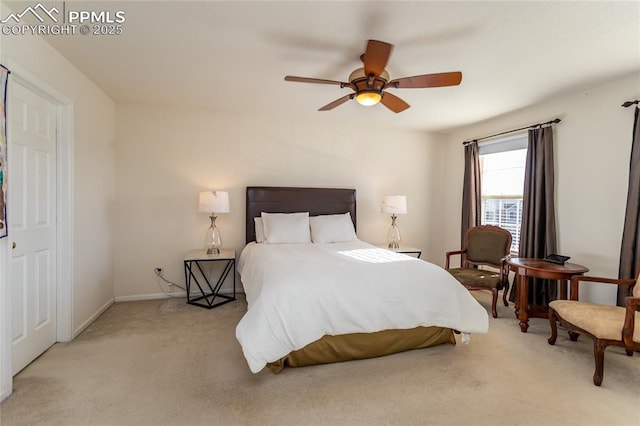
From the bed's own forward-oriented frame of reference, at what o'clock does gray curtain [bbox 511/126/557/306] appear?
The gray curtain is roughly at 8 o'clock from the bed.

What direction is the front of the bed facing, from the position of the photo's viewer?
facing the viewer

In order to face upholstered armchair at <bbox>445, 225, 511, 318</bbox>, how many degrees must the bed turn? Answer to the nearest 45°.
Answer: approximately 135° to its left

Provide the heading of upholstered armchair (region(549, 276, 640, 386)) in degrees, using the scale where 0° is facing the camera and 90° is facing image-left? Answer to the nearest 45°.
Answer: approximately 45°

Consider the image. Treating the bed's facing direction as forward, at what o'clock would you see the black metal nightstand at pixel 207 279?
The black metal nightstand is roughly at 4 o'clock from the bed.

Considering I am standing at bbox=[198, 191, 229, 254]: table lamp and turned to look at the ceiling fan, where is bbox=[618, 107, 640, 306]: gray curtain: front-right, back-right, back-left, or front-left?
front-left

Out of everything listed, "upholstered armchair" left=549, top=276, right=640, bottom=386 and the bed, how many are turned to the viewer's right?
0

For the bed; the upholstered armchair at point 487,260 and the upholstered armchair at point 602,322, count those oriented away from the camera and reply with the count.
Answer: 0

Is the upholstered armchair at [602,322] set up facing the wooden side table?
no

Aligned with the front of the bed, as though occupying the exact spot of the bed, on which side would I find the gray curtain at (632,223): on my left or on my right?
on my left

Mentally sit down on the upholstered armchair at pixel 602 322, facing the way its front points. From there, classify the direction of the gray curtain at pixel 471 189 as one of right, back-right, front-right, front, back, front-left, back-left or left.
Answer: right

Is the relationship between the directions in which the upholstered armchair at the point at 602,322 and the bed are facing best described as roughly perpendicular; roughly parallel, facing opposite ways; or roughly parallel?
roughly perpendicular

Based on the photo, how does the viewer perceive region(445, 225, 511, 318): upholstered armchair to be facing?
facing the viewer and to the left of the viewer

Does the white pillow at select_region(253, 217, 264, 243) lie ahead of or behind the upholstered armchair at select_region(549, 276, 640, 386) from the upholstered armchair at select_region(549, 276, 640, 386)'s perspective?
ahead
